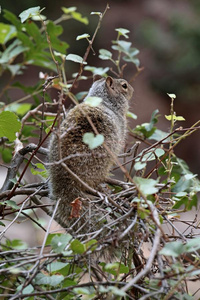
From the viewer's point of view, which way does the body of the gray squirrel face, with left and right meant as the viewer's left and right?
facing away from the viewer and to the right of the viewer
